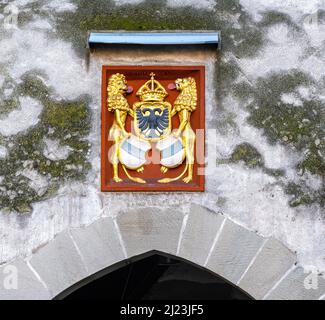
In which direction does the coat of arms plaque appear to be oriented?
toward the camera
